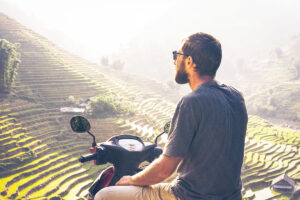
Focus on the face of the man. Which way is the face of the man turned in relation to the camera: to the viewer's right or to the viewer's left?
to the viewer's left

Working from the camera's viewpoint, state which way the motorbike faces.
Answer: facing away from the viewer and to the left of the viewer

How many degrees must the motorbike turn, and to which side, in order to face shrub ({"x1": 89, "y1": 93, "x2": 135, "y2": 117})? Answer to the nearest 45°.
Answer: approximately 45° to its right

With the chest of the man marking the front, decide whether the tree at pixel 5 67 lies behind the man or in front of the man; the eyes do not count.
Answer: in front

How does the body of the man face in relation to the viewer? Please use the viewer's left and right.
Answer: facing away from the viewer and to the left of the viewer

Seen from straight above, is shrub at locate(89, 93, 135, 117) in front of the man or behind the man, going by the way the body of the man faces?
in front
